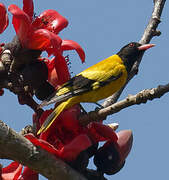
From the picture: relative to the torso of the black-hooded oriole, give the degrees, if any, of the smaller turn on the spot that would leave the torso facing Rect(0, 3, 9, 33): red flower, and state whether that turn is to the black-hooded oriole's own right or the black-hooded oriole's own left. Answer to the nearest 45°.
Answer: approximately 135° to the black-hooded oriole's own right

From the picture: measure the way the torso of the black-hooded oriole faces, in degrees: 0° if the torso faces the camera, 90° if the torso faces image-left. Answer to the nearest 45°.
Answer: approximately 270°

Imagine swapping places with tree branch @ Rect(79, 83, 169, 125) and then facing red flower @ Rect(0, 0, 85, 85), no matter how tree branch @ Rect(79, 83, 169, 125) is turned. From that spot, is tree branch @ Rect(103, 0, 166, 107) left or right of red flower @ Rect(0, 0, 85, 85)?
right
